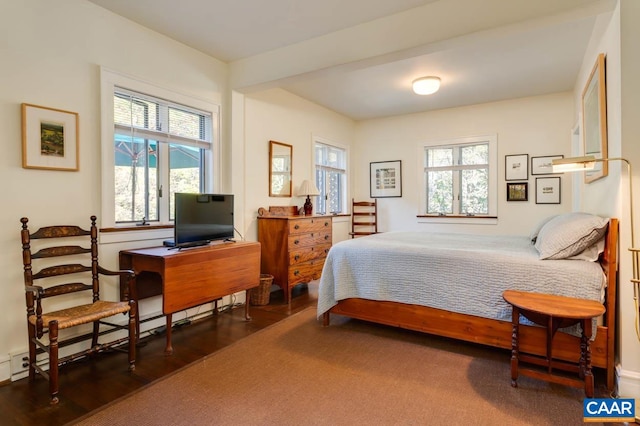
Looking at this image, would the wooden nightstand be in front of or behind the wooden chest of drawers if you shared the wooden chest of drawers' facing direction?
in front

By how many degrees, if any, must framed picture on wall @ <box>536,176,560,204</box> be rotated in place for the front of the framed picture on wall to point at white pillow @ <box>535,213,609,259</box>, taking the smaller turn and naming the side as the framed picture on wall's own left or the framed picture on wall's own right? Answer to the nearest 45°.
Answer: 0° — it already faces it

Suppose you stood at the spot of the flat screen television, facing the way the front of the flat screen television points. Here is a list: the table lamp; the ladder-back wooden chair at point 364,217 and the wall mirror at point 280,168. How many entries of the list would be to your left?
3

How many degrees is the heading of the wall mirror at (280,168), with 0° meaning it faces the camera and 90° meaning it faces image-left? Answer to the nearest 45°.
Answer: approximately 315°

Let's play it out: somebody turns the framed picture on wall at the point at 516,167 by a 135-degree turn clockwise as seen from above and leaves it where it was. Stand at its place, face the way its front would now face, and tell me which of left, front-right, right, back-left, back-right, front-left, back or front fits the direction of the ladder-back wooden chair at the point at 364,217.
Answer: front-left

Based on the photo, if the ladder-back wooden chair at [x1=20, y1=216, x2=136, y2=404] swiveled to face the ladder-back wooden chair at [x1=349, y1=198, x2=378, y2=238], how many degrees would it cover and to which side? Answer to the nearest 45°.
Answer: approximately 45° to its left

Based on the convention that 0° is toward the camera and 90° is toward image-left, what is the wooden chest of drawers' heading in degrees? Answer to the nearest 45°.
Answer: approximately 315°

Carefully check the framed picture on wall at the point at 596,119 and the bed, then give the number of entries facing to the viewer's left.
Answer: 2

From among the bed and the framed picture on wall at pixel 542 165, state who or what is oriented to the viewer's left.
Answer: the bed

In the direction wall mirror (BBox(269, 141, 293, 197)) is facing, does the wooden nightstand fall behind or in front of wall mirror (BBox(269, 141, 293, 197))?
in front

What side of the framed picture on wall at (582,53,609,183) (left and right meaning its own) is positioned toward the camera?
left

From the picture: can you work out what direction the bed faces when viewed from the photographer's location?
facing to the left of the viewer

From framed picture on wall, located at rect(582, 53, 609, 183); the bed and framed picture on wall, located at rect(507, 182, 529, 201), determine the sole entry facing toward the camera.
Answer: framed picture on wall, located at rect(507, 182, 529, 201)
